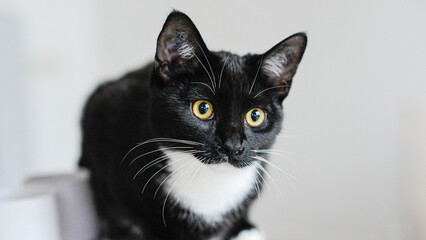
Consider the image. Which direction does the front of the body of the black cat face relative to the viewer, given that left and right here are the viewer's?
facing the viewer and to the right of the viewer
